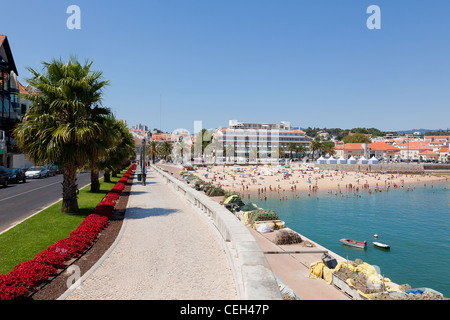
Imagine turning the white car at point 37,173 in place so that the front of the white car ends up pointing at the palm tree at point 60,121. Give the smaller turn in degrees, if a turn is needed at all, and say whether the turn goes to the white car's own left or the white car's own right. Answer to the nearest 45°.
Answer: approximately 45° to the white car's own left

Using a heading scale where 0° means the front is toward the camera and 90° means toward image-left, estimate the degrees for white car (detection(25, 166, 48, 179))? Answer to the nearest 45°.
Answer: approximately 45°

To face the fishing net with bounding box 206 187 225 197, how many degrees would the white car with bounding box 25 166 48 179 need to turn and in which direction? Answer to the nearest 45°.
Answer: approximately 45° to its left

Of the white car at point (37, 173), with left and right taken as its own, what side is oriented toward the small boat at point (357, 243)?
left

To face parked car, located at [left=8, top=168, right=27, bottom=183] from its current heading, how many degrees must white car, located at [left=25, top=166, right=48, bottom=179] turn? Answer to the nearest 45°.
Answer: approximately 45° to its left

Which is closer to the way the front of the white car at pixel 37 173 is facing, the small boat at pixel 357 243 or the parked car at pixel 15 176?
the parked car
